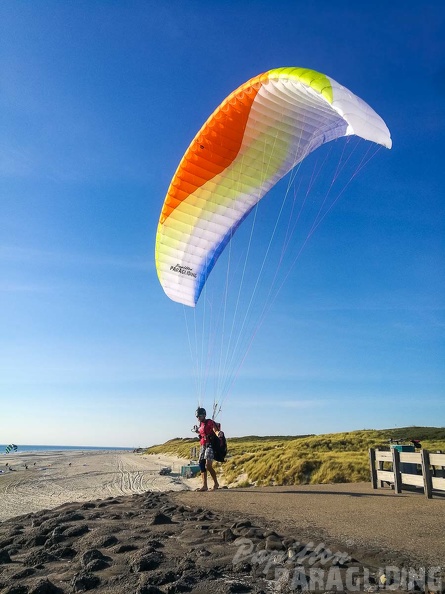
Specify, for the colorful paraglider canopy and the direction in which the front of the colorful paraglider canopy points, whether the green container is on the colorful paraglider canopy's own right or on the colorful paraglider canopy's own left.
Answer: on the colorful paraglider canopy's own right

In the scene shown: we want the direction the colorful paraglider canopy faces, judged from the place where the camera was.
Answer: facing the viewer and to the left of the viewer
